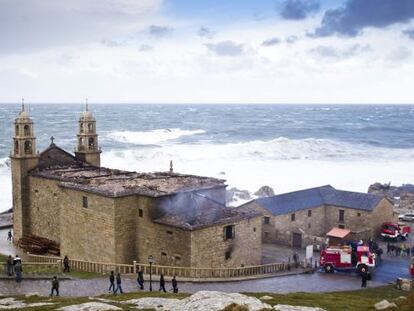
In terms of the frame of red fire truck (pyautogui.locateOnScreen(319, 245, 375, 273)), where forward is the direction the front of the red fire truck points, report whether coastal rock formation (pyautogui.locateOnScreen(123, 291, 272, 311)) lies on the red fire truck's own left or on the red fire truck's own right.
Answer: on the red fire truck's own right

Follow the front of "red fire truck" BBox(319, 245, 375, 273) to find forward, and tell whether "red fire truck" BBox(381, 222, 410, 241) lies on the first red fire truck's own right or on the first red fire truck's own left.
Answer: on the first red fire truck's own left

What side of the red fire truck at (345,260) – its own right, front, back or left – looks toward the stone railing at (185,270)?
back

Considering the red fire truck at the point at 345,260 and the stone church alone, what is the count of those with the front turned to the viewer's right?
1

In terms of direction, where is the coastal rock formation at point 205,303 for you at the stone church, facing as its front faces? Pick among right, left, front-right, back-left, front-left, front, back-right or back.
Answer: back-left

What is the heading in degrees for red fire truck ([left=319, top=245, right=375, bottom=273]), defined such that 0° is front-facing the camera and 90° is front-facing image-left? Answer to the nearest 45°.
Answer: approximately 270°

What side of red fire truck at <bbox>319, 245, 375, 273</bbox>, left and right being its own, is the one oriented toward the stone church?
back

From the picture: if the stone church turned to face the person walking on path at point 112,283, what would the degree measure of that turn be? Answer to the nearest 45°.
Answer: approximately 135° to its left

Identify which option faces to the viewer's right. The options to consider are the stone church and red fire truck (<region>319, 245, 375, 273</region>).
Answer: the red fire truck

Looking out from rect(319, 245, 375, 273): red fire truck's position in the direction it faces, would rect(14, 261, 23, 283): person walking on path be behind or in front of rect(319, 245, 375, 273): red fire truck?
behind
